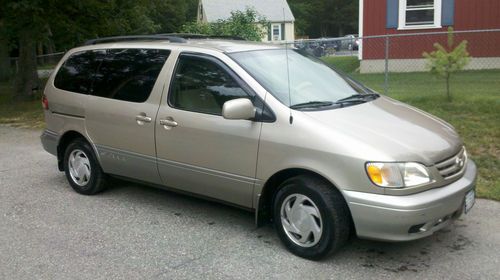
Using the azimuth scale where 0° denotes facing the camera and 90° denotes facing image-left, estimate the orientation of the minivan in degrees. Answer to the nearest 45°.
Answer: approximately 315°

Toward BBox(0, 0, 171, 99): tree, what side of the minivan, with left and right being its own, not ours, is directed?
back

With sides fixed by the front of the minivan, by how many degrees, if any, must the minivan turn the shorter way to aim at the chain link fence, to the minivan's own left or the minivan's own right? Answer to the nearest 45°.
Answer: approximately 135° to the minivan's own left

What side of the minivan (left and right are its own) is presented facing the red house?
left

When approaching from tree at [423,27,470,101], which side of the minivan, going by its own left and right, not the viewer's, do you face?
left
